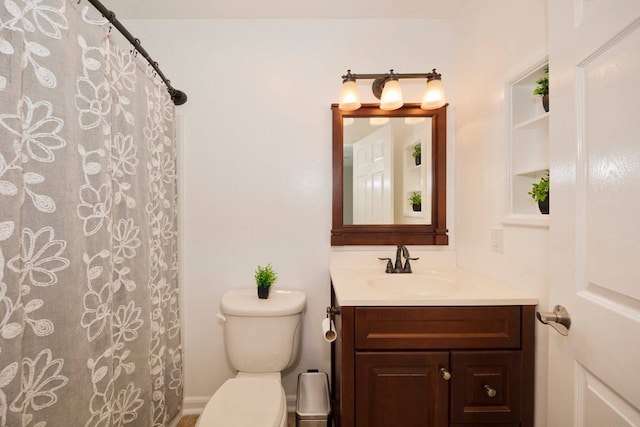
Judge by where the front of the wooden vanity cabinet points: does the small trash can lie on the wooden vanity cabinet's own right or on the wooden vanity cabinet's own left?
on the wooden vanity cabinet's own right

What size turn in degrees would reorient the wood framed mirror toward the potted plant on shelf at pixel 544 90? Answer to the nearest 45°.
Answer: approximately 45° to its left

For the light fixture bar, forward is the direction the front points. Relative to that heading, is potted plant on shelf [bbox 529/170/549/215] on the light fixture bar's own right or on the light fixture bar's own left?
on the light fixture bar's own left

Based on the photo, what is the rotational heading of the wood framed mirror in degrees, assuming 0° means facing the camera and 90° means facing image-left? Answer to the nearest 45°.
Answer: approximately 0°

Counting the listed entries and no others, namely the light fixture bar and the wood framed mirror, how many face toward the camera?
2

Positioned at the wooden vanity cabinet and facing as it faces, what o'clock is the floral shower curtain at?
The floral shower curtain is roughly at 2 o'clock from the wooden vanity cabinet.

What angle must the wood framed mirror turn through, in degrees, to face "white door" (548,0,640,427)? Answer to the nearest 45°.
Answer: approximately 45° to its left

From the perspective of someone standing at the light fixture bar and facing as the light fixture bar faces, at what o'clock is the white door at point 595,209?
The white door is roughly at 11 o'clock from the light fixture bar.

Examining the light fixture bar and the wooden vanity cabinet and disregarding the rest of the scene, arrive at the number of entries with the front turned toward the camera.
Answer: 2

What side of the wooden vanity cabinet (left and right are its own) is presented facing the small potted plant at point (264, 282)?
right
